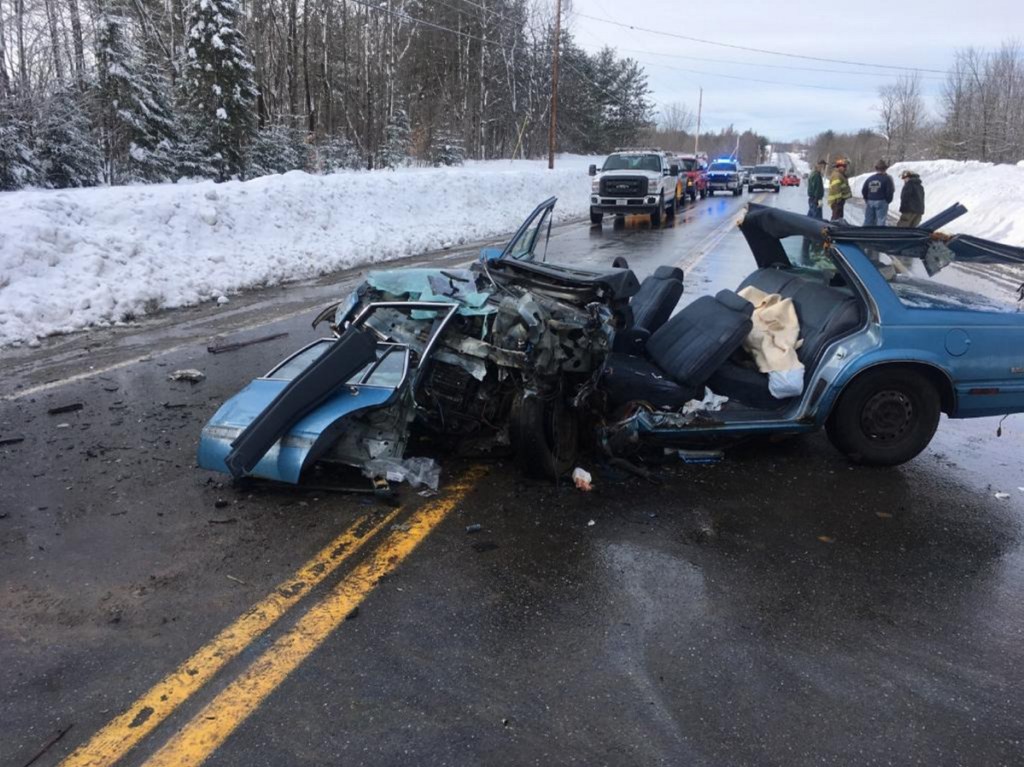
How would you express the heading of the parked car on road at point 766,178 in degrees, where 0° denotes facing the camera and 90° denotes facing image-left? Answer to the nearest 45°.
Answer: approximately 0°

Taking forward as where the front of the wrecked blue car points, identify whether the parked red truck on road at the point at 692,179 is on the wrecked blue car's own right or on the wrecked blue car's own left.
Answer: on the wrecked blue car's own right

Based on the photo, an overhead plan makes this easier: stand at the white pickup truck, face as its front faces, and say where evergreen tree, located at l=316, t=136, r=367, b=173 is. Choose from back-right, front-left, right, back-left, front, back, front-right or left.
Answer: back-right

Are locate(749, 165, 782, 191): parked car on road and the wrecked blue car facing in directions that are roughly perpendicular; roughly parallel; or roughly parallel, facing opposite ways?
roughly perpendicular

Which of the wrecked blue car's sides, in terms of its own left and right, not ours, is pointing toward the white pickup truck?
right

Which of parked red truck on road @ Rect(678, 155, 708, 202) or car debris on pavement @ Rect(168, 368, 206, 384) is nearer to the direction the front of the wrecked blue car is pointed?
the car debris on pavement

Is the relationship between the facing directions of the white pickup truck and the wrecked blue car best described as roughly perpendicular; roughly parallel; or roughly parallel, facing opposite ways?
roughly perpendicular

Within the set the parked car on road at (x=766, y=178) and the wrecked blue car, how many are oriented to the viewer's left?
1

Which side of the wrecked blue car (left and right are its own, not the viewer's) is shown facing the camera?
left

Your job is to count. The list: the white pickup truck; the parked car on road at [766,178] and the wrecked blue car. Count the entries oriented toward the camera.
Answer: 2

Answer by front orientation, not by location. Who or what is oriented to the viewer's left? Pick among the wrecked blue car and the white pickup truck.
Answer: the wrecked blue car

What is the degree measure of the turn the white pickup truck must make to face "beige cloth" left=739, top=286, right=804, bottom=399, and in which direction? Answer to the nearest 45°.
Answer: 0° — it already faces it

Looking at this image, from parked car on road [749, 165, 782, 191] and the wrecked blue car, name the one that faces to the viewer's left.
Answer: the wrecked blue car
